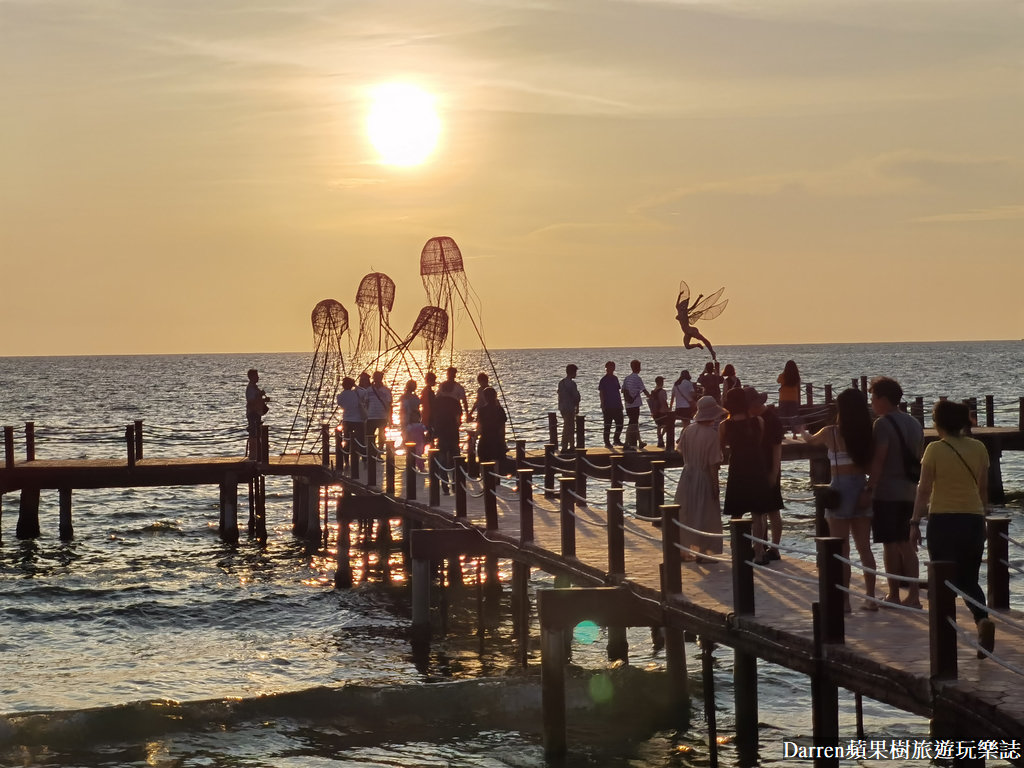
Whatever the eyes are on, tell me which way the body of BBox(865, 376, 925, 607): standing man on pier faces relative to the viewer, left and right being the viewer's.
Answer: facing away from the viewer and to the left of the viewer

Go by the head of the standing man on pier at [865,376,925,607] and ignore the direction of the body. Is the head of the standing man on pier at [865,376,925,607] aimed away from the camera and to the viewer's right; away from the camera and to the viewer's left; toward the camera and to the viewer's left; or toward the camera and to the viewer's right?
away from the camera and to the viewer's left

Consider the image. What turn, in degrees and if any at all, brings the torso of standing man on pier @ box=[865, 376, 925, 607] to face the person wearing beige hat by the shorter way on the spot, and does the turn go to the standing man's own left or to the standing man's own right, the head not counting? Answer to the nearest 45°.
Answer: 0° — they already face them

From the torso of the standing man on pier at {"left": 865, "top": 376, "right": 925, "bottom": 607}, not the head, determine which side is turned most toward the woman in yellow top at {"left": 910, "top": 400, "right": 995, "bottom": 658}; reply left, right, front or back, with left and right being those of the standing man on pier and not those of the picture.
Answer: back

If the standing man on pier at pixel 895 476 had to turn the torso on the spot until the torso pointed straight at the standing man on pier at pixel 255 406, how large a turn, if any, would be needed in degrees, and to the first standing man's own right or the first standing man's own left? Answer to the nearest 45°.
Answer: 0° — they already face them

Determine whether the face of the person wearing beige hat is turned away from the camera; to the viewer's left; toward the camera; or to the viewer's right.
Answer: away from the camera

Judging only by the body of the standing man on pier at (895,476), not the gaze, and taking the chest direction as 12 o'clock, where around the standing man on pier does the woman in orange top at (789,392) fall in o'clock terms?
The woman in orange top is roughly at 1 o'clock from the standing man on pier.
